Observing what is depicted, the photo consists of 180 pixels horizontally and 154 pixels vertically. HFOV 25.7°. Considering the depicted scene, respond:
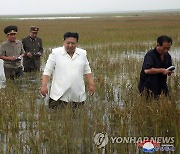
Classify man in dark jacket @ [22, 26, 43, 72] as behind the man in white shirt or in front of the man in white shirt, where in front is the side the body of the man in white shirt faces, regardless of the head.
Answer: behind

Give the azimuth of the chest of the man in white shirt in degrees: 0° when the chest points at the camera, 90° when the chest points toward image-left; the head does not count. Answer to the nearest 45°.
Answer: approximately 0°

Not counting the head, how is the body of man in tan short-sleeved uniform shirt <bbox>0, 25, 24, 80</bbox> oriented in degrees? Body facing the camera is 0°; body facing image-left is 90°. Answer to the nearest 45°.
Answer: approximately 315°

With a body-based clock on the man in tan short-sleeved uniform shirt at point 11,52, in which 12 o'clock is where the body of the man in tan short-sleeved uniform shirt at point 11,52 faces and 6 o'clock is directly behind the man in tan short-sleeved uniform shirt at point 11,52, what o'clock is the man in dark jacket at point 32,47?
the man in dark jacket at point 32,47 is roughly at 8 o'clock from the man in tan short-sleeved uniform shirt at point 11,52.
